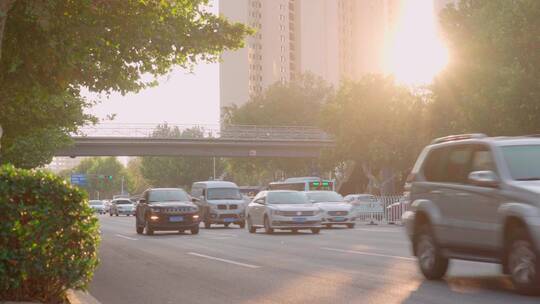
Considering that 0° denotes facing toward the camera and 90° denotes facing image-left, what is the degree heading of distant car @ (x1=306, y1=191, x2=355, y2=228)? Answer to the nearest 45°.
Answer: approximately 315°

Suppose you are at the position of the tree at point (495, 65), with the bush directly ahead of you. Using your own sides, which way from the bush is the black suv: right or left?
right

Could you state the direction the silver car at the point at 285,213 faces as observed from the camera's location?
facing the viewer and to the right of the viewer

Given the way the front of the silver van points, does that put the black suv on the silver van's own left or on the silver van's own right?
on the silver van's own right

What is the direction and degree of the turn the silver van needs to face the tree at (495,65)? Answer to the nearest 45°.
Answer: approximately 45° to its left

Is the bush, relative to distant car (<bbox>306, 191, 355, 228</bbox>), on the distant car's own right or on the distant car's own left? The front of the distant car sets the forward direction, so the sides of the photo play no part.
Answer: on the distant car's own right

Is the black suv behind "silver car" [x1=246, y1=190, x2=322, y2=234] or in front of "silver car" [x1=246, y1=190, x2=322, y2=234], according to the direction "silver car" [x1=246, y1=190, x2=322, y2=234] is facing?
behind

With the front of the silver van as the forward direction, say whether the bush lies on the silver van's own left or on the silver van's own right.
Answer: on the silver van's own right

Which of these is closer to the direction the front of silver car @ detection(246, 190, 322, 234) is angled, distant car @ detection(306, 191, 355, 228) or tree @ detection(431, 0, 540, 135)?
the tree
